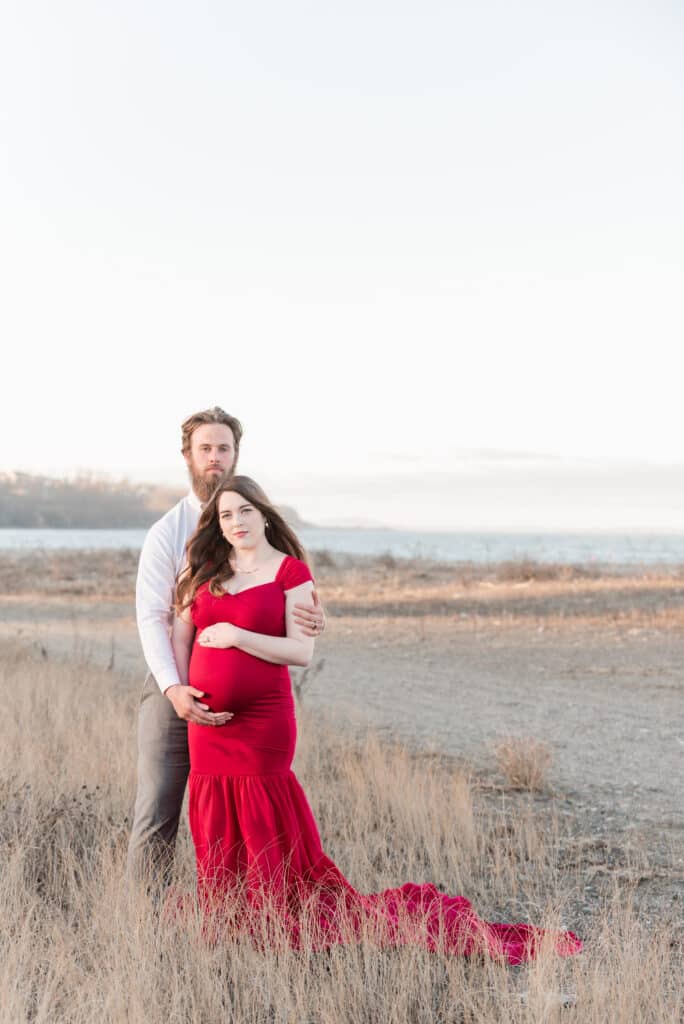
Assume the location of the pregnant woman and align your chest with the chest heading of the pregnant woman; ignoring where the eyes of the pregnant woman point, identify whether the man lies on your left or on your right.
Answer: on your right

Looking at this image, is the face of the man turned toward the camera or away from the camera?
toward the camera

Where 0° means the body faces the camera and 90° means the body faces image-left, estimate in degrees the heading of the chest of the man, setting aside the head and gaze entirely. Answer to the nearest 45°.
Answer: approximately 315°

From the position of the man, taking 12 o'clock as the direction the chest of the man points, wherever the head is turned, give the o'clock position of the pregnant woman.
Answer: The pregnant woman is roughly at 12 o'clock from the man.

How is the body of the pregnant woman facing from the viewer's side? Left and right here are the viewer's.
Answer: facing the viewer and to the left of the viewer

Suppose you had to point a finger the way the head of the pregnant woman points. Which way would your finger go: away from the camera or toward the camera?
toward the camera

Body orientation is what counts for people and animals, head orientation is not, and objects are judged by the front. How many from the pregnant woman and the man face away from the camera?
0
